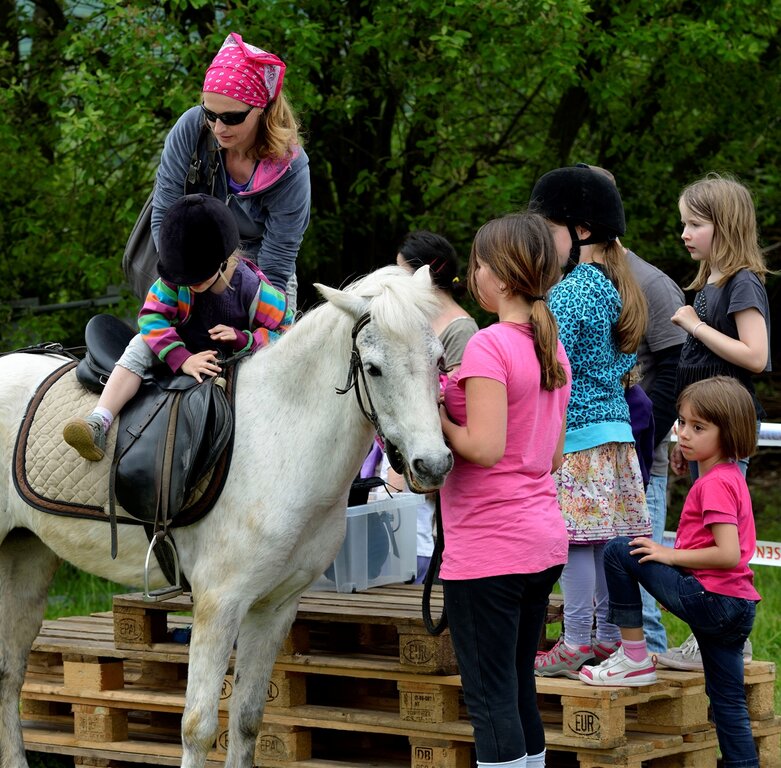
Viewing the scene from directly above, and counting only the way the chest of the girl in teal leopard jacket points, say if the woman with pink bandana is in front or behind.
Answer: in front

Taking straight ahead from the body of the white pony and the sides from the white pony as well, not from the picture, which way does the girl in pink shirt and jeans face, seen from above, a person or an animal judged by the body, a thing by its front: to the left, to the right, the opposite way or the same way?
the opposite way

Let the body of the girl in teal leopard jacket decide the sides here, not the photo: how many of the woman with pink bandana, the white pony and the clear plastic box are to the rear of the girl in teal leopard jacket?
0

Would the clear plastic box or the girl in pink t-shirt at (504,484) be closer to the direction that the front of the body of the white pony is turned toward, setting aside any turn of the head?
the girl in pink t-shirt

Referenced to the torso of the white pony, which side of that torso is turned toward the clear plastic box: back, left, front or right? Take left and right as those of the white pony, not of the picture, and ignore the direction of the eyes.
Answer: left

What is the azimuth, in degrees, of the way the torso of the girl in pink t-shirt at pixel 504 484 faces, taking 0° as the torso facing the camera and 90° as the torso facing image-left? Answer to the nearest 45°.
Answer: approximately 135°

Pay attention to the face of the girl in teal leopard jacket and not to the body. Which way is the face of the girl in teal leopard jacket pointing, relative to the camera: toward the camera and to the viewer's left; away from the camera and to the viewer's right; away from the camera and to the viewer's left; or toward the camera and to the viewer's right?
away from the camera and to the viewer's left

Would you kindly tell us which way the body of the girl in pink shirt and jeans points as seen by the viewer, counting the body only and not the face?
to the viewer's left

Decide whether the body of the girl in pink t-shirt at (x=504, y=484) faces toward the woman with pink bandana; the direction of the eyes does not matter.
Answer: yes

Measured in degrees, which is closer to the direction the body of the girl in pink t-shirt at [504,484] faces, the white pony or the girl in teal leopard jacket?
the white pony

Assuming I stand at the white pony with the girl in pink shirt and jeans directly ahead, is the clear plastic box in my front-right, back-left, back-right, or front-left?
front-left

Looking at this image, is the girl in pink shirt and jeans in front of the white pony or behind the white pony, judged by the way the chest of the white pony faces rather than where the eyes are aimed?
in front
